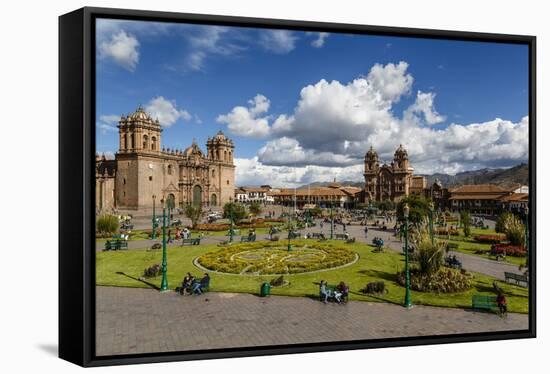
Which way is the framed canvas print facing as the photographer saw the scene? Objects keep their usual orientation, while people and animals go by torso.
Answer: facing the viewer and to the right of the viewer
